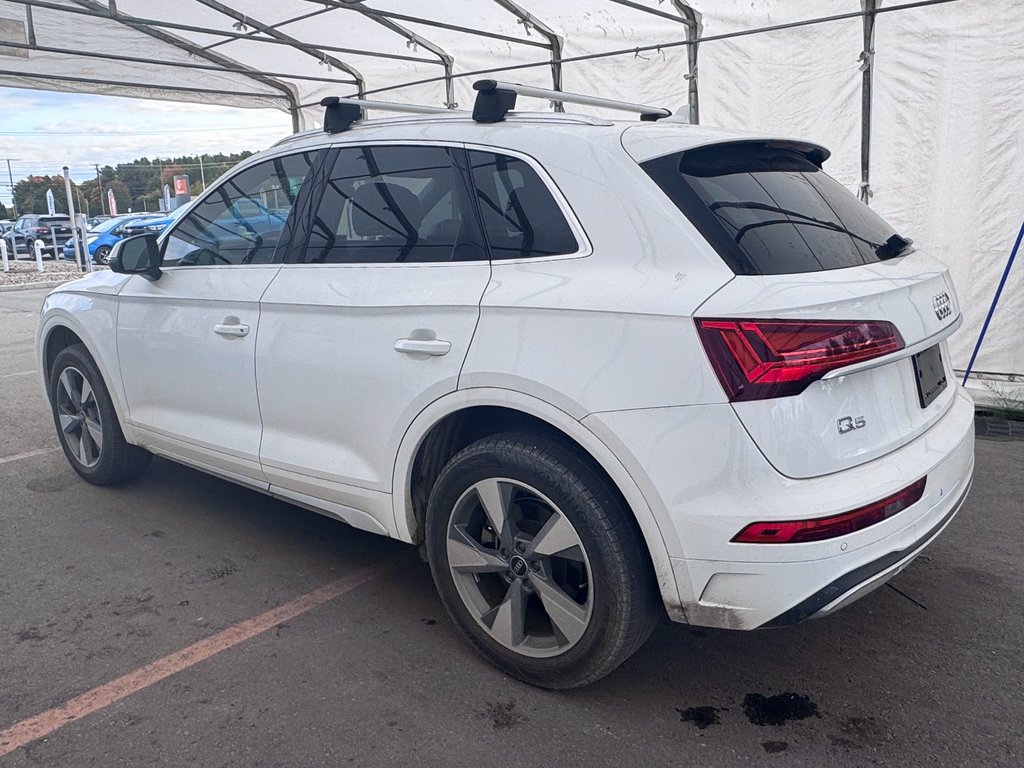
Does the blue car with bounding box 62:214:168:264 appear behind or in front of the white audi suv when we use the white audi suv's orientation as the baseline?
in front

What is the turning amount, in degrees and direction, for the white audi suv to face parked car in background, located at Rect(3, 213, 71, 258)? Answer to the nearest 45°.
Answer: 0° — it already faces it

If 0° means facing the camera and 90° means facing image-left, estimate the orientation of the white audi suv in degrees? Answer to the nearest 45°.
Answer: approximately 135°

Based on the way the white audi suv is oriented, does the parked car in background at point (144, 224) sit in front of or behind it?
in front
